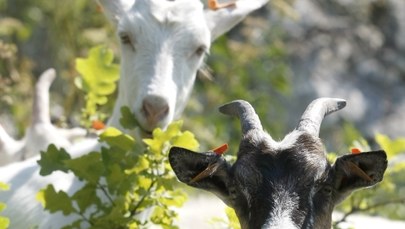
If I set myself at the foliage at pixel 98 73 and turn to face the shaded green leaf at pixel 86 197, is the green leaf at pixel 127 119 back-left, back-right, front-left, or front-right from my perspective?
front-left

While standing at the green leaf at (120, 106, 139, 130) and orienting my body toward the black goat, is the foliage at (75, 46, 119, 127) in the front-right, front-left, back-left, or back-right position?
back-left
